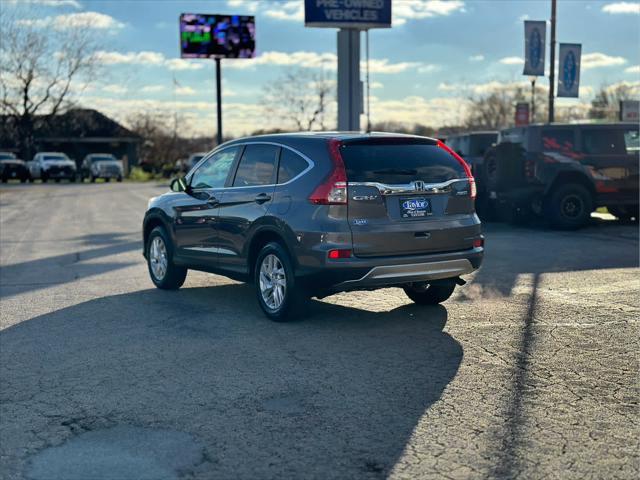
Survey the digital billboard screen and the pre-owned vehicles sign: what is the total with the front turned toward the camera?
2

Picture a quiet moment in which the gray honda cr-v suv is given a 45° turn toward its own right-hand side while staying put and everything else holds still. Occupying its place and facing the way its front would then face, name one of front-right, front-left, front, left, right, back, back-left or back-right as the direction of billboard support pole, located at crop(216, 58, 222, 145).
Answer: front

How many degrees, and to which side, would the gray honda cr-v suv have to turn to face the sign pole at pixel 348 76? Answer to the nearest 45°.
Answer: approximately 45° to its right

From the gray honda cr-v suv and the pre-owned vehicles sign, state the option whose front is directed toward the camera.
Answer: the pre-owned vehicles sign

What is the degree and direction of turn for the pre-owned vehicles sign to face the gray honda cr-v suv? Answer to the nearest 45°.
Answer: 0° — it already faces it

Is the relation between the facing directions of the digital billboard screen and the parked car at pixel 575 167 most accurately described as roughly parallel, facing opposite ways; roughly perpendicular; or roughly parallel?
roughly perpendicular

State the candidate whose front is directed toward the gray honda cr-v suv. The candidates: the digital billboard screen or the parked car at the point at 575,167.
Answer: the digital billboard screen

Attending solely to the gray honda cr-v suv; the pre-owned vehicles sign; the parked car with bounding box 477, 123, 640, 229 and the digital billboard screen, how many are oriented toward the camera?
2

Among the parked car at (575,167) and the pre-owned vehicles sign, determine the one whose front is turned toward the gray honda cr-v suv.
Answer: the pre-owned vehicles sign

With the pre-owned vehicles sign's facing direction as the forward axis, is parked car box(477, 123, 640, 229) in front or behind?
in front

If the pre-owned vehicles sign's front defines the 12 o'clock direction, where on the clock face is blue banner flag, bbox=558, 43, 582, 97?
The blue banner flag is roughly at 8 o'clock from the pre-owned vehicles sign.

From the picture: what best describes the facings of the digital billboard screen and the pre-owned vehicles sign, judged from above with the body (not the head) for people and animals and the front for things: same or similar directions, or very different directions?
same or similar directions

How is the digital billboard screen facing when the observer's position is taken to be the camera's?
facing the viewer

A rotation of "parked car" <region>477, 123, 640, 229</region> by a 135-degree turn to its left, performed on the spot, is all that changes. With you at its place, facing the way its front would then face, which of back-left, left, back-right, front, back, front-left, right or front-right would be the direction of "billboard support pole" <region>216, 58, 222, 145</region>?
front-right

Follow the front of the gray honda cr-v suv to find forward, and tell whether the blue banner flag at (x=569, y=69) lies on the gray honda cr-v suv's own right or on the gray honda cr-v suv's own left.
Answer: on the gray honda cr-v suv's own right

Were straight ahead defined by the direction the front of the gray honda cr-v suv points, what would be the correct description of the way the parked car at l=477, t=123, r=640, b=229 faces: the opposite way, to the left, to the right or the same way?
to the right

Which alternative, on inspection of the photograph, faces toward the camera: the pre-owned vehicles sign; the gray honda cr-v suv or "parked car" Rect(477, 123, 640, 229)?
the pre-owned vehicles sign

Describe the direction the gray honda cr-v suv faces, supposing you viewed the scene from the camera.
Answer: facing away from the viewer and to the left of the viewer

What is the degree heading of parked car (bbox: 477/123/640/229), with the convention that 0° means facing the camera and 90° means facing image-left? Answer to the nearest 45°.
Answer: approximately 225°

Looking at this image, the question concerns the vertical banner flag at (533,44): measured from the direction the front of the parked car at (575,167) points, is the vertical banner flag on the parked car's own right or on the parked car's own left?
on the parked car's own left
